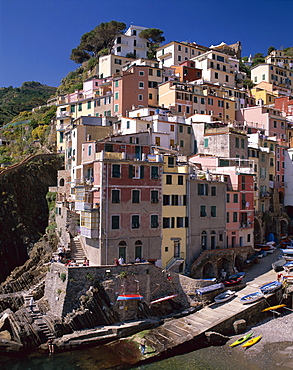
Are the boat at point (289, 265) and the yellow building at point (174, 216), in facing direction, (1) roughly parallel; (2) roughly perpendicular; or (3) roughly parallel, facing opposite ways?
roughly perpendicular

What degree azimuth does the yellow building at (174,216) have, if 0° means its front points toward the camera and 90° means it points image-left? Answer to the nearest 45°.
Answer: approximately 0°

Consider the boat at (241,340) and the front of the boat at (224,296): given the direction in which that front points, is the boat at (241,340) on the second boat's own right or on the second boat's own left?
on the second boat's own left

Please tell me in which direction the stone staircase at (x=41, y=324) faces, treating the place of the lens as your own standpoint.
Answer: facing the viewer and to the right of the viewer

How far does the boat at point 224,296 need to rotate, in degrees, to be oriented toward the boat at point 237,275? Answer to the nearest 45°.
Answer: approximately 135° to its right

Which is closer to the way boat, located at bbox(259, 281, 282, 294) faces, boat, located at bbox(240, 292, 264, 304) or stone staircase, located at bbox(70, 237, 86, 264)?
the boat

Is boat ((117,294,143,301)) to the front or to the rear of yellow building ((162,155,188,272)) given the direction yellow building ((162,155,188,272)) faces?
to the front

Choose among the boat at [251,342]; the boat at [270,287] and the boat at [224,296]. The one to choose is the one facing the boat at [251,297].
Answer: the boat at [270,287]

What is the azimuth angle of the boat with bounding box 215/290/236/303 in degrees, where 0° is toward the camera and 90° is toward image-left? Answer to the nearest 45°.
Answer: approximately 45°
